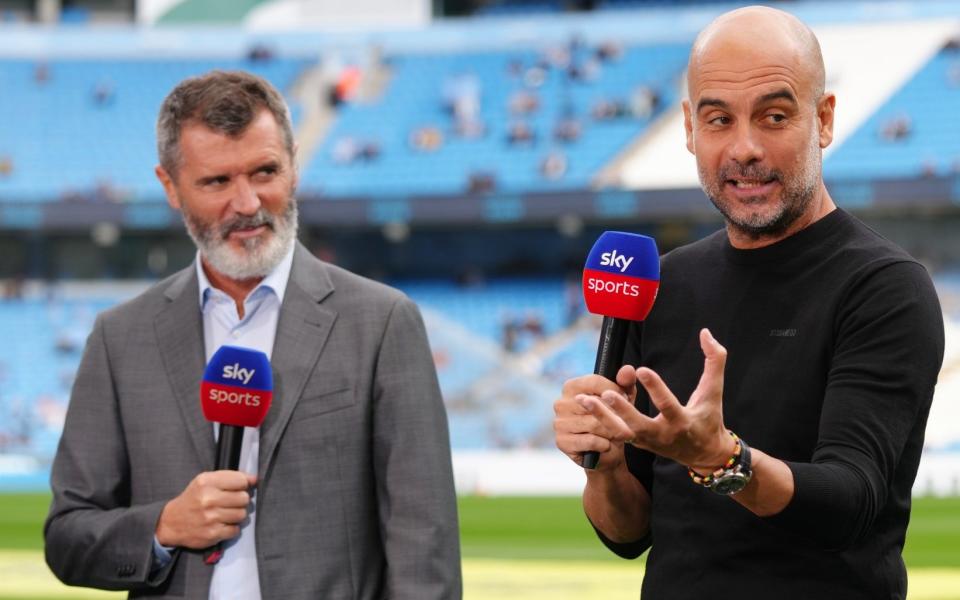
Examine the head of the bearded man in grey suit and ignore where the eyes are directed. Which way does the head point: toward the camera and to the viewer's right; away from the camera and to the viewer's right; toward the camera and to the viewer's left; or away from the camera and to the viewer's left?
toward the camera and to the viewer's right

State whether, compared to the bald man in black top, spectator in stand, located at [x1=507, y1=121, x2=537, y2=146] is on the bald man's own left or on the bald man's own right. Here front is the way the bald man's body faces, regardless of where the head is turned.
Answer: on the bald man's own right

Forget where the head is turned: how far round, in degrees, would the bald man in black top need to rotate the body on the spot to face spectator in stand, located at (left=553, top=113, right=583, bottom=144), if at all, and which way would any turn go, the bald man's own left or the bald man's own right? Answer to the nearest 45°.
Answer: approximately 135° to the bald man's own right

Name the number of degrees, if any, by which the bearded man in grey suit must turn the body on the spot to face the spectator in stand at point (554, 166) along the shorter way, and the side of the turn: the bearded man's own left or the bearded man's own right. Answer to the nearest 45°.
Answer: approximately 180°

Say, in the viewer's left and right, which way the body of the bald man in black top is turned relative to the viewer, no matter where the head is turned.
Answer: facing the viewer and to the left of the viewer

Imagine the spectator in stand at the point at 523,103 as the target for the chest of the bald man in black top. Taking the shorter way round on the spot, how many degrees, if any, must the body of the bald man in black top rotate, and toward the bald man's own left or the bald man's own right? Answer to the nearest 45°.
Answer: approximately 135° to the bald man's own right

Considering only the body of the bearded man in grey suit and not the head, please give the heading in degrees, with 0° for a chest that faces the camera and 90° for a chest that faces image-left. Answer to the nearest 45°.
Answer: approximately 0°

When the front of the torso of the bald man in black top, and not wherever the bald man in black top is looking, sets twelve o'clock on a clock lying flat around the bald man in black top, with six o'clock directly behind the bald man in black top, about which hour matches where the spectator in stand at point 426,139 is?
The spectator in stand is roughly at 4 o'clock from the bald man in black top.

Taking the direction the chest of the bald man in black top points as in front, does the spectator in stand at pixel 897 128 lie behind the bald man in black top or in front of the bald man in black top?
behind

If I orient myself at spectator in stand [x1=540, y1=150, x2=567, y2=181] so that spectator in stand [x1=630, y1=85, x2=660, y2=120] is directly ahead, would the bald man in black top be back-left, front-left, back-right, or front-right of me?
back-right

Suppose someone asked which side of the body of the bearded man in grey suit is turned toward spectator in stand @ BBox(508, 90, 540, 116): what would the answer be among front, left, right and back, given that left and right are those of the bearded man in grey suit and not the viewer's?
back

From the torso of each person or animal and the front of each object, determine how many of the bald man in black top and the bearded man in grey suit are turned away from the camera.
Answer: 0

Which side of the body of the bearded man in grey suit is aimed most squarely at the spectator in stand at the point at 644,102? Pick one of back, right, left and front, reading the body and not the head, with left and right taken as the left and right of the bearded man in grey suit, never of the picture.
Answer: back

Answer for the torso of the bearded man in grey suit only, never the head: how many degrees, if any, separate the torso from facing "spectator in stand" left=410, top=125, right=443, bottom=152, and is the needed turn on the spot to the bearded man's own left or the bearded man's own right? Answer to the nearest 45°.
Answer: approximately 180°

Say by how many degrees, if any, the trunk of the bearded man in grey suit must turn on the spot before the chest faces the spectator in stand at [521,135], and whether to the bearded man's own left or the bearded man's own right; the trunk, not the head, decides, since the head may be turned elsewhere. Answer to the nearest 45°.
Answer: approximately 180°
